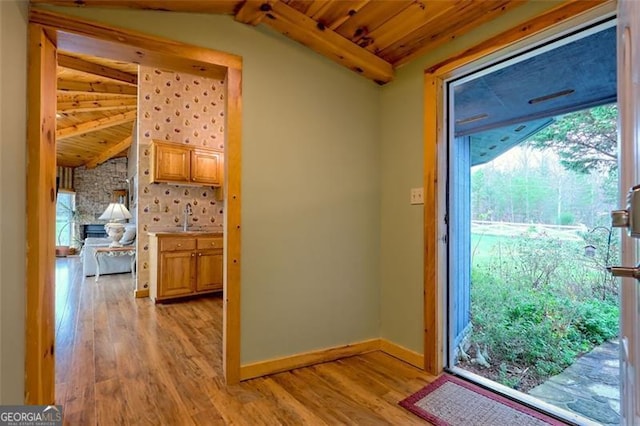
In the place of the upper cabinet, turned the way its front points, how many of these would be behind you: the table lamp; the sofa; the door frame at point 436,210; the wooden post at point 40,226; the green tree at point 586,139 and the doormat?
2

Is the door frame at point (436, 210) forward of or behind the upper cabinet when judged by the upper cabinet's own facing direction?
forward

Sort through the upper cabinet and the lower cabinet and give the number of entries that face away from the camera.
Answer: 0

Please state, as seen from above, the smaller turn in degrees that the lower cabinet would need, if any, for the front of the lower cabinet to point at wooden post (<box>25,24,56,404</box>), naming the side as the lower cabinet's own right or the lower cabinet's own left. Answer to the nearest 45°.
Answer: approximately 45° to the lower cabinet's own right

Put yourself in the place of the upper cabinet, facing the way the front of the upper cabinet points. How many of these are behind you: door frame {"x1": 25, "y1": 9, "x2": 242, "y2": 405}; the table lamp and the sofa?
2

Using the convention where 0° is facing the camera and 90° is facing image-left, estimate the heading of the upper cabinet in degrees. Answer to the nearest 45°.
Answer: approximately 315°

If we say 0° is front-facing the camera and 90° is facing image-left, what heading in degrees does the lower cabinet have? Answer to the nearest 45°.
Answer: approximately 315°
